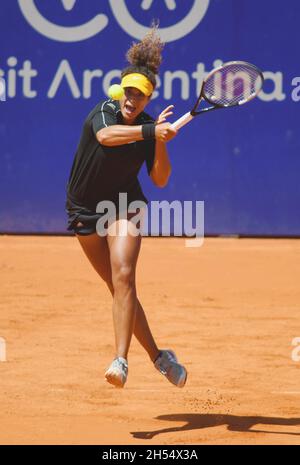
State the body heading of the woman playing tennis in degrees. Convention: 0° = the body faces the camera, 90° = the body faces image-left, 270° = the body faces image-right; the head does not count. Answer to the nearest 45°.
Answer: approximately 315°
